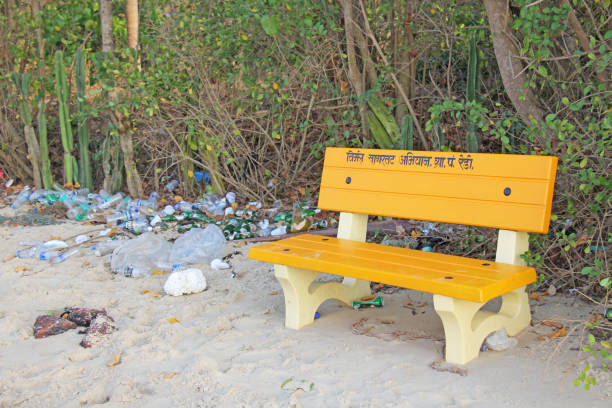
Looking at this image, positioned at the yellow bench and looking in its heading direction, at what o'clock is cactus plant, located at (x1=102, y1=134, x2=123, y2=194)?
The cactus plant is roughly at 3 o'clock from the yellow bench.

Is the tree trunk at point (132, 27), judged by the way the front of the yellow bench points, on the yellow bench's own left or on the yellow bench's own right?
on the yellow bench's own right

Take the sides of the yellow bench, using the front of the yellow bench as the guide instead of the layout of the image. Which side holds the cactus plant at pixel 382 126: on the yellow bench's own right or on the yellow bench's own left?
on the yellow bench's own right

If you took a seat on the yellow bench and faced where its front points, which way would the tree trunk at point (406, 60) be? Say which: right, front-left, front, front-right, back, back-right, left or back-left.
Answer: back-right

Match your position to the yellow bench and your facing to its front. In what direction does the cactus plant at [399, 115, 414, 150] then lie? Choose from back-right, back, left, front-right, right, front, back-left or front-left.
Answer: back-right

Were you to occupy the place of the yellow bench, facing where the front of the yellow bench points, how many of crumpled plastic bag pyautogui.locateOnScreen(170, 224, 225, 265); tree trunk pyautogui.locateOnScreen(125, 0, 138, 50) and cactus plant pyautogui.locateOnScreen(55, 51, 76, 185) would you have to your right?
3

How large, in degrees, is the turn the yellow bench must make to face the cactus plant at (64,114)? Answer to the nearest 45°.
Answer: approximately 90° to its right

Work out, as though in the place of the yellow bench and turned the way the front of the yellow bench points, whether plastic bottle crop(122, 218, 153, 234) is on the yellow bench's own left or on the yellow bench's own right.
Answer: on the yellow bench's own right

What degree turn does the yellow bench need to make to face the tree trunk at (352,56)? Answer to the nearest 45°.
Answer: approximately 135° to its right

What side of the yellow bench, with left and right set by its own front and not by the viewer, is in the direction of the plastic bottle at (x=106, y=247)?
right

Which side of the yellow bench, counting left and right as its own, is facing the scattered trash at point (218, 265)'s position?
right

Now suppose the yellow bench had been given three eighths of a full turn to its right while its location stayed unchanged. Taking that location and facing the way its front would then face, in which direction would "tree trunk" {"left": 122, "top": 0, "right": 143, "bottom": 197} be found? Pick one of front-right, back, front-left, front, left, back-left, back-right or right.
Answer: front-left

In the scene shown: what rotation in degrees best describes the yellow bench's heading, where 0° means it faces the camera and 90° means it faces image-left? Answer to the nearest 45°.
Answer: approximately 45°

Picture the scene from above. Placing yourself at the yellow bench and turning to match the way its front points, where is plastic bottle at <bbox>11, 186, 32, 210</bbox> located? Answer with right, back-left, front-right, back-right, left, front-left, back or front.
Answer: right
